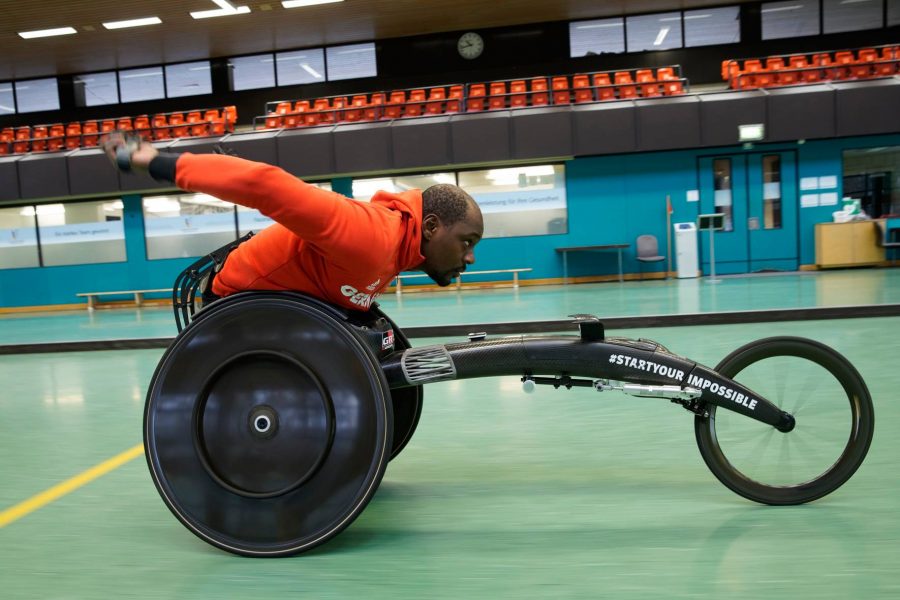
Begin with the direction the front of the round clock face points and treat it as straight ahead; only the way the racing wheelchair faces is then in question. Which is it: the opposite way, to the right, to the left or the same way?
to the left

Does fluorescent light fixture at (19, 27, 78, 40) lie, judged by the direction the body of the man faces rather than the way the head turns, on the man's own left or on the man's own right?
on the man's own left

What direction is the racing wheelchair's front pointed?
to the viewer's right

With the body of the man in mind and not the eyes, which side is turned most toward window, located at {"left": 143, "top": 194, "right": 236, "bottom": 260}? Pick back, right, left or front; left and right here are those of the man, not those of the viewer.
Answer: left

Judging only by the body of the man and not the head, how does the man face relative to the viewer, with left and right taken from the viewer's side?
facing to the right of the viewer

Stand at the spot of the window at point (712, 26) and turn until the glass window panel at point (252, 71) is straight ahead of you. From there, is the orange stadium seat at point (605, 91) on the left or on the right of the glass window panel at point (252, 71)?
left

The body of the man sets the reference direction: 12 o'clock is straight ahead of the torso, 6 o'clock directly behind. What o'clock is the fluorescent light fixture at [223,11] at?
The fluorescent light fixture is roughly at 9 o'clock from the man.

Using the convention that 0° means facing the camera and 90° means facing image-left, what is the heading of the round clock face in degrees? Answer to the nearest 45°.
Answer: approximately 0°

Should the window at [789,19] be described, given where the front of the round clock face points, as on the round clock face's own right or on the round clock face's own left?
on the round clock face's own left

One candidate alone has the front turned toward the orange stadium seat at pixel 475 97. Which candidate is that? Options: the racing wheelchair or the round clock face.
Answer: the round clock face

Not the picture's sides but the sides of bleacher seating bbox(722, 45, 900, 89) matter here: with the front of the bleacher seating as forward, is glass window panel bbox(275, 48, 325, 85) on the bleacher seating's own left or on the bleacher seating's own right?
on the bleacher seating's own right
